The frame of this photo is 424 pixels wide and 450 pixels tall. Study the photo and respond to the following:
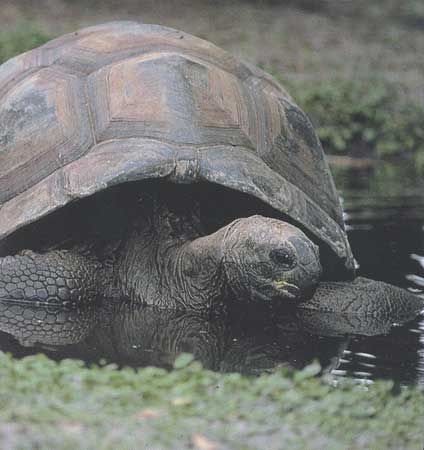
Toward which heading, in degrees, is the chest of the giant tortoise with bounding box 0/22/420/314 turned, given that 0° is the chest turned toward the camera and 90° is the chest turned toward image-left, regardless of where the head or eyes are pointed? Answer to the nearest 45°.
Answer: approximately 315°
